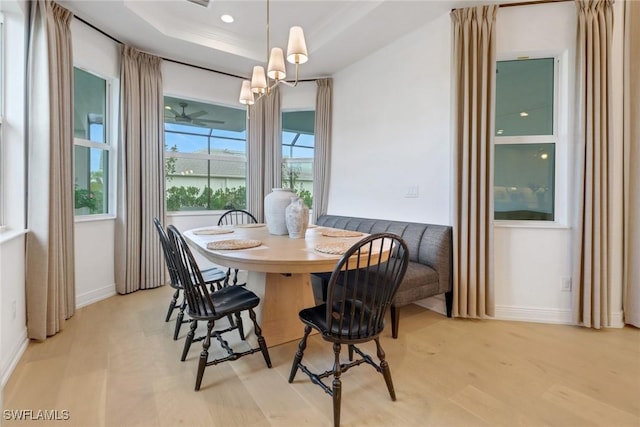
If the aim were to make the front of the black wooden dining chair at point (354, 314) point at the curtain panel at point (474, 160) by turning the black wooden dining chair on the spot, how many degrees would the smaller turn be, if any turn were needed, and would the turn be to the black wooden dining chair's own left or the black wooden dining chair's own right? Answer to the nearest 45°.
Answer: approximately 90° to the black wooden dining chair's own right

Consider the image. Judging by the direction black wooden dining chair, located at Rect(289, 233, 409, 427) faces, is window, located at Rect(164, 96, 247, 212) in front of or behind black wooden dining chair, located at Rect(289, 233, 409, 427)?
in front

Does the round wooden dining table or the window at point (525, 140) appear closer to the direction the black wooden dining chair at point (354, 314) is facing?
the round wooden dining table

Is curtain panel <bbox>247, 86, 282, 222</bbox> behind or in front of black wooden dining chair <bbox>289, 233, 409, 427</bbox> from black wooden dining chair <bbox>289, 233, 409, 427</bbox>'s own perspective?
in front

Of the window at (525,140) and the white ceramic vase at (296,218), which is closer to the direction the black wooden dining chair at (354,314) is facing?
the white ceramic vase

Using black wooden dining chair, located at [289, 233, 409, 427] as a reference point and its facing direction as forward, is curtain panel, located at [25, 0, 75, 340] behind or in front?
in front

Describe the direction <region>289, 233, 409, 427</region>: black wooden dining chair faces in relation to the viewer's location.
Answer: facing away from the viewer and to the left of the viewer

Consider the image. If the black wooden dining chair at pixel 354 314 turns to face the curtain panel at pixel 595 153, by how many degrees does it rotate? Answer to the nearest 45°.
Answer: approximately 90° to its right
